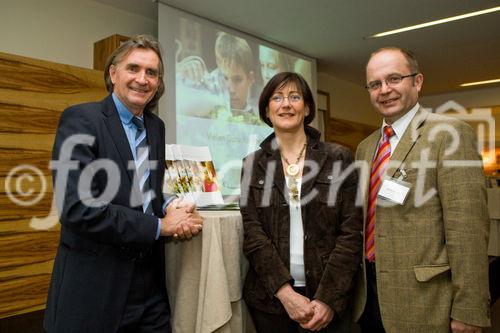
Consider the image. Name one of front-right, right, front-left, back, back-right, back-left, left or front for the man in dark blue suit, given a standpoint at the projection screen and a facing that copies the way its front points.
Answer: front-right

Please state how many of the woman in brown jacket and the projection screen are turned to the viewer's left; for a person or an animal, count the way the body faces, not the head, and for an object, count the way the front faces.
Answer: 0

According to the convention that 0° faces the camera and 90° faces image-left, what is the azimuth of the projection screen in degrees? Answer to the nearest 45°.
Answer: approximately 315°

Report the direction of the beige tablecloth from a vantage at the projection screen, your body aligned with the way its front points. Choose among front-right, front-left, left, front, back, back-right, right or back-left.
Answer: front-right

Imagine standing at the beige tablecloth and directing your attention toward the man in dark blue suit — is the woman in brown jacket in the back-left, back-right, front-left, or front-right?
back-left

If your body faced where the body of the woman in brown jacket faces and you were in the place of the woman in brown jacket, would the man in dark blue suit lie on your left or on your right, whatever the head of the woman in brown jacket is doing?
on your right

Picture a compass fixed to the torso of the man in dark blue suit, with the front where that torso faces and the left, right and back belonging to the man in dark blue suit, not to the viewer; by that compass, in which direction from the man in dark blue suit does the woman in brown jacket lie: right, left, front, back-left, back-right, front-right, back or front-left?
front-left

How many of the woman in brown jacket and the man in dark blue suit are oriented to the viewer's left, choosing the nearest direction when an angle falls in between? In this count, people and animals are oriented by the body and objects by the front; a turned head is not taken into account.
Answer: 0

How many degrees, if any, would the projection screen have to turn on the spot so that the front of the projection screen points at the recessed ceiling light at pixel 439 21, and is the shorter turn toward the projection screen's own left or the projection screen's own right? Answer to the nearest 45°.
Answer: approximately 45° to the projection screen's own left

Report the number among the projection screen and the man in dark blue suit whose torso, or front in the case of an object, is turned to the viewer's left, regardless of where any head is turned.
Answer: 0

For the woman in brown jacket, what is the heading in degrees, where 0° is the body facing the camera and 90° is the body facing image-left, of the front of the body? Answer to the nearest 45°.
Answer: approximately 0°
